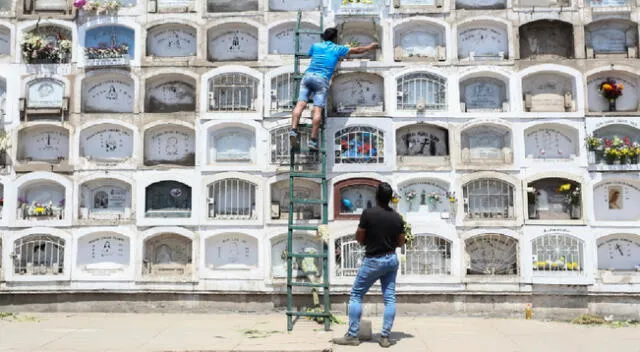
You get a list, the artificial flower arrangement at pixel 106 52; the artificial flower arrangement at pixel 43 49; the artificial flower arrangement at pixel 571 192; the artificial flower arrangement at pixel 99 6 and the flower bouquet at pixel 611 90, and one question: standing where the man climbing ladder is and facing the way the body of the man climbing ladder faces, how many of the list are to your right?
2

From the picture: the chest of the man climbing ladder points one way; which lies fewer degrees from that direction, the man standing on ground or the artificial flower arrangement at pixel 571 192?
the artificial flower arrangement

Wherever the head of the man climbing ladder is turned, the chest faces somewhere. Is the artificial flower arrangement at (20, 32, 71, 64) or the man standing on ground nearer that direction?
the artificial flower arrangement

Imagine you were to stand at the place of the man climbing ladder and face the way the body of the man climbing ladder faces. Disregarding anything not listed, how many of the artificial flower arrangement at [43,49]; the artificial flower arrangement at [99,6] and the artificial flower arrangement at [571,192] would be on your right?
1

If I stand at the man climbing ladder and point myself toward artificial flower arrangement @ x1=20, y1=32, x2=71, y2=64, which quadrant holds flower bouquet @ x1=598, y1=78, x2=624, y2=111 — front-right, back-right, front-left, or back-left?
back-right

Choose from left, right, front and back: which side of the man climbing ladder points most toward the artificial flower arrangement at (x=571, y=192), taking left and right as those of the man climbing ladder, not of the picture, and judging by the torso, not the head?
right

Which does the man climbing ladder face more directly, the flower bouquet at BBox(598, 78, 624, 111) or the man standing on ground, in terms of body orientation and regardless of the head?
the flower bouquet

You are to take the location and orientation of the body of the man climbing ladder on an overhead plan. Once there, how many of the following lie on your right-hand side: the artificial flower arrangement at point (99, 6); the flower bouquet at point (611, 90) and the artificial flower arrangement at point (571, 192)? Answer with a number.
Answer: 2

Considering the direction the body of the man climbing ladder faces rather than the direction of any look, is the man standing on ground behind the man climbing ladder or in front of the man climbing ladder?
behind

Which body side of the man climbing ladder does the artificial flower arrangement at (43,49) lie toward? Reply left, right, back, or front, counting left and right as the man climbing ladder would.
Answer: left

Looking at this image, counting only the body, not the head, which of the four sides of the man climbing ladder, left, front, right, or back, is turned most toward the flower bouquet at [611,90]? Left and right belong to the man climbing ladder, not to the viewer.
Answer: right

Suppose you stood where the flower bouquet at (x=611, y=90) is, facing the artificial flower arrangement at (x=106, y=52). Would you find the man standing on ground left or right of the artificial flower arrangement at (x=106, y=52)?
left

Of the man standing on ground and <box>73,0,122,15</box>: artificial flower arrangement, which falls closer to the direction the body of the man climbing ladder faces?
the artificial flower arrangement

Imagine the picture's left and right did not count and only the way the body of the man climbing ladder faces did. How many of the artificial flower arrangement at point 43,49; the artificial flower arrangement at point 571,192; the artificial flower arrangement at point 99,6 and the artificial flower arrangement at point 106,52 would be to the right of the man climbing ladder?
1

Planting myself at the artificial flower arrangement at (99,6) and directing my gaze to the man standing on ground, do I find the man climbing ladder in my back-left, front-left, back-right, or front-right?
front-left

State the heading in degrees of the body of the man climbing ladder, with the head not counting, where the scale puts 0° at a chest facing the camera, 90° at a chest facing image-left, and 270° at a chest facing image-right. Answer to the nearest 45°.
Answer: approximately 180°
